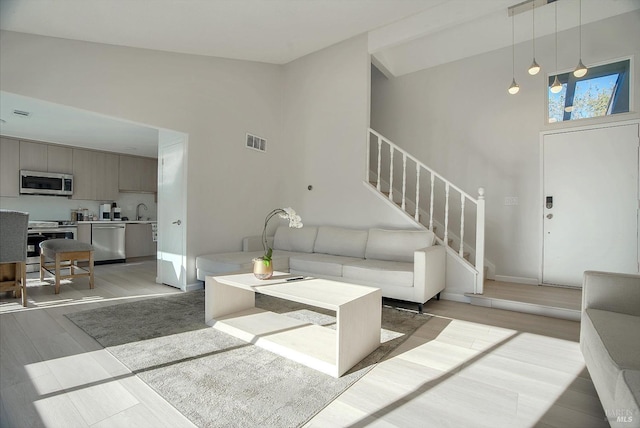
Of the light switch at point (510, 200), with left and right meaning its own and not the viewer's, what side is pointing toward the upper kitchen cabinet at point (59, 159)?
right

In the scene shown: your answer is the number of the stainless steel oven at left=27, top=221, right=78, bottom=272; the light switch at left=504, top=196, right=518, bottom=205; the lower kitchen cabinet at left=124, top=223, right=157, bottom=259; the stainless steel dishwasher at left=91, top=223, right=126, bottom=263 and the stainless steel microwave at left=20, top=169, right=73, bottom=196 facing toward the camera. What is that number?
5

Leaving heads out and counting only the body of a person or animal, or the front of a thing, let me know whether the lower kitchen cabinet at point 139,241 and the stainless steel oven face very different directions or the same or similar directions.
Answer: same or similar directions

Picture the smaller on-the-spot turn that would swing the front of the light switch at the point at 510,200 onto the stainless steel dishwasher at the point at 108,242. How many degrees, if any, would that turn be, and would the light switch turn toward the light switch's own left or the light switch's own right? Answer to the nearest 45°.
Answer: approximately 90° to the light switch's own right

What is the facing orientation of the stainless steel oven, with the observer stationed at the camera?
facing the viewer

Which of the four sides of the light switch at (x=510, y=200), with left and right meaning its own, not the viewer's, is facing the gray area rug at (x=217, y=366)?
front

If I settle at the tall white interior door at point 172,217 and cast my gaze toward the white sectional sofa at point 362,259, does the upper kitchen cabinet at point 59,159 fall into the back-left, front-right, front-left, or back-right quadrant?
back-left

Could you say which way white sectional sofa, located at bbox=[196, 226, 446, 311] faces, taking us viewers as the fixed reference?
facing the viewer and to the left of the viewer

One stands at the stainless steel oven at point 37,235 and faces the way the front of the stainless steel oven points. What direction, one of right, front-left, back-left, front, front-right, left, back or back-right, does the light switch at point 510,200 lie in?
front-left

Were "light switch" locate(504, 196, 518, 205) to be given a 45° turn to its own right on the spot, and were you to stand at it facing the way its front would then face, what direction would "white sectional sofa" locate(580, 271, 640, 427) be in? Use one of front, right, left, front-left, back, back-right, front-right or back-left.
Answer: front-left

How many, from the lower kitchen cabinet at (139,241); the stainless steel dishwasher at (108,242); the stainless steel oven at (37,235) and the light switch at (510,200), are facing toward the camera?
4

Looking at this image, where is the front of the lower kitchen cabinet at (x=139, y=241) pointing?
toward the camera

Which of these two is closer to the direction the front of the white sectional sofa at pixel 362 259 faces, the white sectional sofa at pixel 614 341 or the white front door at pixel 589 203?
the white sectional sofa
